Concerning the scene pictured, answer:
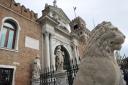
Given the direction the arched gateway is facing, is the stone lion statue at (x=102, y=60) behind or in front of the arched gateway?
in front

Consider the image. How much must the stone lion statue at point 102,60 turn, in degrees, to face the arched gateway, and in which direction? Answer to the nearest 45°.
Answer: approximately 90° to its left

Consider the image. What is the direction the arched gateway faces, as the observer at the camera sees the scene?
facing the viewer and to the right of the viewer

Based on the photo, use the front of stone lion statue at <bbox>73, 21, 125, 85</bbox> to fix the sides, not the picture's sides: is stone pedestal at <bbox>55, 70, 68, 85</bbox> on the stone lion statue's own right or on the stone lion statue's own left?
on the stone lion statue's own left

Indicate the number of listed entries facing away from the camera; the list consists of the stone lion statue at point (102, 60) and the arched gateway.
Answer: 0

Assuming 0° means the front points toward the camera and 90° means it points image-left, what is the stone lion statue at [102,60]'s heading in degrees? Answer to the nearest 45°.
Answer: approximately 270°

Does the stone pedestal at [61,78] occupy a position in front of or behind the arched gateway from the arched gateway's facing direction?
in front
